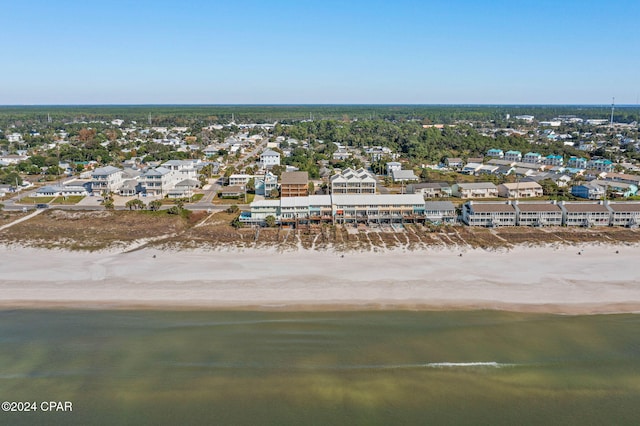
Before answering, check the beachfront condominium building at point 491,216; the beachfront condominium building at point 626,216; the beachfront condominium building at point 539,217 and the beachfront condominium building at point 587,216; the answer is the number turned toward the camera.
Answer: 4

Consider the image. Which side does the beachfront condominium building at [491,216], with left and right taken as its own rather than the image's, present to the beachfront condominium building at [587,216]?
left

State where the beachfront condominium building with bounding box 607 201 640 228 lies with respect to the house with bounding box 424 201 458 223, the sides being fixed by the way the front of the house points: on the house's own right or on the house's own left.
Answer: on the house's own left

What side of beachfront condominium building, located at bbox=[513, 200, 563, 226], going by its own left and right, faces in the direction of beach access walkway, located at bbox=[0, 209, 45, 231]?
right

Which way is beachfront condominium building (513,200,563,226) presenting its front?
toward the camera

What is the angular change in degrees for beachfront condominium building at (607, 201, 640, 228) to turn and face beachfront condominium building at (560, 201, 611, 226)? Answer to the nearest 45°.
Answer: approximately 45° to its right

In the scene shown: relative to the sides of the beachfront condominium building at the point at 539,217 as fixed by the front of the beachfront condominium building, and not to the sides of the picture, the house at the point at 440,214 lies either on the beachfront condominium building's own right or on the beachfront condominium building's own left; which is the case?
on the beachfront condominium building's own right

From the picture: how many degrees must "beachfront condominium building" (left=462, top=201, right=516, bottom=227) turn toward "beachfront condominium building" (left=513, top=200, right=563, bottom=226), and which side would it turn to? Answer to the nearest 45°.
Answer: approximately 90° to its left

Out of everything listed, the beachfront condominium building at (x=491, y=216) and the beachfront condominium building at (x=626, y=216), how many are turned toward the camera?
2

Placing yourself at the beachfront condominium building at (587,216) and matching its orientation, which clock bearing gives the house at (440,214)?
The house is roughly at 2 o'clock from the beachfront condominium building.

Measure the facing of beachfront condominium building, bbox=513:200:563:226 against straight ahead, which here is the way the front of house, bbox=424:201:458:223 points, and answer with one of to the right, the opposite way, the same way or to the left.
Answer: the same way

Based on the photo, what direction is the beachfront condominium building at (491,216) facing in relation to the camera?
toward the camera

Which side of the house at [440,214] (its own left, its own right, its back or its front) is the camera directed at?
front

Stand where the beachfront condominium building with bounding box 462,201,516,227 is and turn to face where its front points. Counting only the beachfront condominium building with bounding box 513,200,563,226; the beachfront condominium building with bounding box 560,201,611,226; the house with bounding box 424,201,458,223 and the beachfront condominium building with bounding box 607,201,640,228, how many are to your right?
1

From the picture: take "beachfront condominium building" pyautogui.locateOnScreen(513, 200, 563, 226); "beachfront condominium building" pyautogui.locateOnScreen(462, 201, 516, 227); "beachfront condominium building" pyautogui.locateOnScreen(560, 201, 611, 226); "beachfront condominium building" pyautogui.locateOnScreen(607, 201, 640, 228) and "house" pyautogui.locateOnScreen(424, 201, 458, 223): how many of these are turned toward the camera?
5

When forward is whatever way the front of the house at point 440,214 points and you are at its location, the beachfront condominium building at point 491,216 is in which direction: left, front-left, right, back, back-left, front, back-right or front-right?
left
